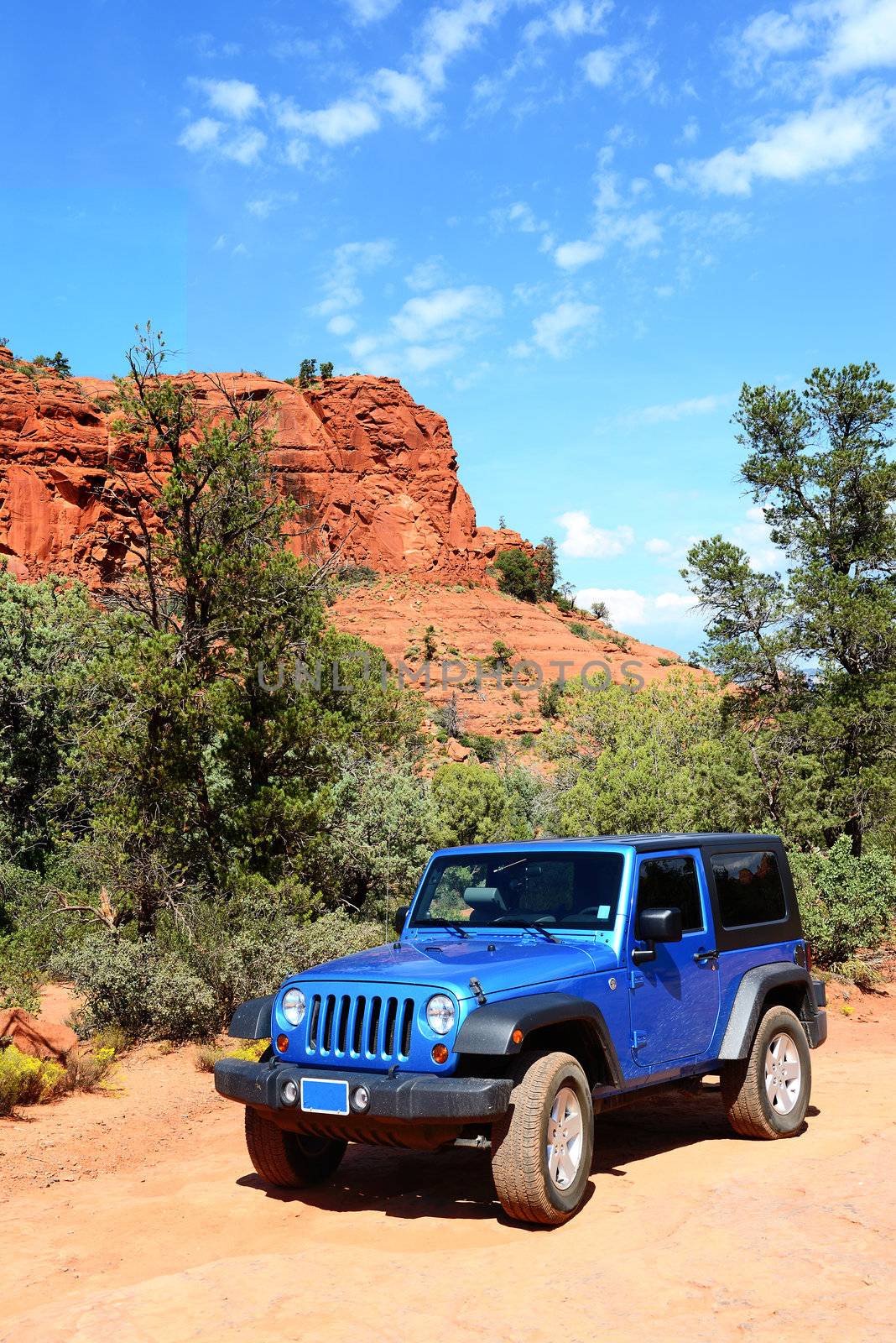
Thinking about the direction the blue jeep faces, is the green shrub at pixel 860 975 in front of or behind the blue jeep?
behind

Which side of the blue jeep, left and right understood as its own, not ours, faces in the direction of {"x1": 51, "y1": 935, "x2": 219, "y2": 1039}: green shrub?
right

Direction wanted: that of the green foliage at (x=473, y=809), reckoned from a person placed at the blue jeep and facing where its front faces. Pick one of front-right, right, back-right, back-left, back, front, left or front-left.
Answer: back-right

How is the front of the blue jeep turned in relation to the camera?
facing the viewer and to the left of the viewer

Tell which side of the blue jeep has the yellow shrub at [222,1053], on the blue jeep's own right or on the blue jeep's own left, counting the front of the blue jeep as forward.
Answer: on the blue jeep's own right

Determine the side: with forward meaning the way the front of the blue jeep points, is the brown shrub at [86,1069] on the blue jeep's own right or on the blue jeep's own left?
on the blue jeep's own right

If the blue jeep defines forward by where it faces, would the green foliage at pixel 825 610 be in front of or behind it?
behind
